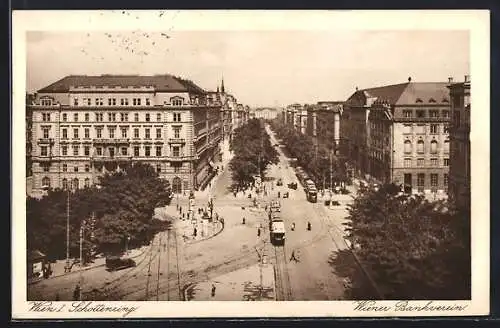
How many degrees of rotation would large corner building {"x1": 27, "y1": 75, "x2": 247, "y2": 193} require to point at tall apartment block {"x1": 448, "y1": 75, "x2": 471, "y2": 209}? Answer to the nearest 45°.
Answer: approximately 90° to its left

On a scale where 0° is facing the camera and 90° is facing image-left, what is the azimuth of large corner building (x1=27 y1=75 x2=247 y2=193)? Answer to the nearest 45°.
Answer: approximately 0°
